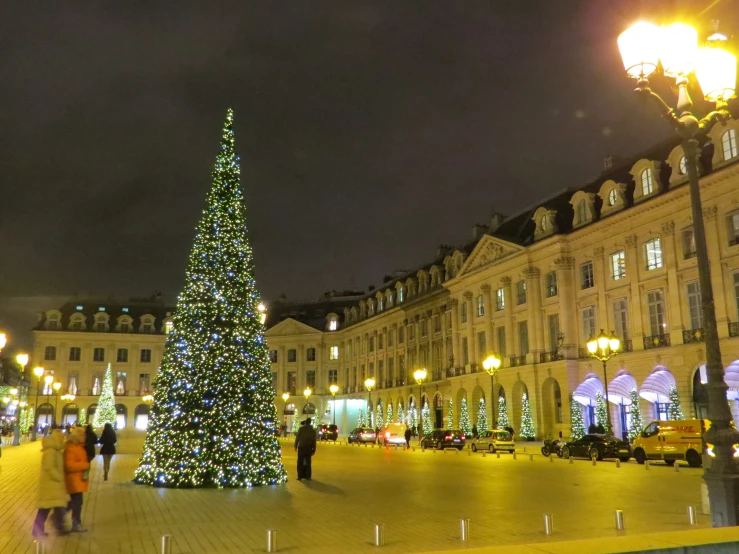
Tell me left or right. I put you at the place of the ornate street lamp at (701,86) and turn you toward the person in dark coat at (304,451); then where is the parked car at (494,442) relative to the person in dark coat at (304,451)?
right

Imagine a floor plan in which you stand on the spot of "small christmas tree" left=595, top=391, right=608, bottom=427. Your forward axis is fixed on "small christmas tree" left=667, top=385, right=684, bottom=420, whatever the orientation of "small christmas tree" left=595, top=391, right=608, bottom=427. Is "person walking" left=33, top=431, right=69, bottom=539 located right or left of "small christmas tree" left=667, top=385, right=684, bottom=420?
right

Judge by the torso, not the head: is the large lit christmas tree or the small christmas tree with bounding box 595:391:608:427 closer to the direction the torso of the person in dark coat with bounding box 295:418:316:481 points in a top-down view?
the small christmas tree

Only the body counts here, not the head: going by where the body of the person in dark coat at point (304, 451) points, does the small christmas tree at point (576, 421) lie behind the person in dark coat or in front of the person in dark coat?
in front

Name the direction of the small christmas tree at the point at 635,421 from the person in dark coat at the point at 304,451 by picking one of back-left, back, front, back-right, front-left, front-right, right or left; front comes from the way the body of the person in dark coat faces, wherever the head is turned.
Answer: front-right

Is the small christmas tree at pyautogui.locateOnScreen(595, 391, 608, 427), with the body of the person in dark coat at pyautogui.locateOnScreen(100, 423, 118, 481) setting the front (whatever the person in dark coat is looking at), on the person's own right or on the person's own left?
on the person's own right

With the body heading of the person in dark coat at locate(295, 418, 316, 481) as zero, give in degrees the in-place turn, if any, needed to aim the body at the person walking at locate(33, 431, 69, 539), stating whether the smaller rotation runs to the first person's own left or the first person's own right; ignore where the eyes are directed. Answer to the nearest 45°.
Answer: approximately 180°

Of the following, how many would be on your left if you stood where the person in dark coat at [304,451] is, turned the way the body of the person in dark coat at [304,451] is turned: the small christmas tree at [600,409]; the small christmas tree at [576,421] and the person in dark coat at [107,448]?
1

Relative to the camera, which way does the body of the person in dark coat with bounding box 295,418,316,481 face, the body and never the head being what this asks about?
away from the camera

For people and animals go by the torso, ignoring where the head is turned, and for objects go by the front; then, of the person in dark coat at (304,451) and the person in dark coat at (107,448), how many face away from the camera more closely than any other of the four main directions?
2

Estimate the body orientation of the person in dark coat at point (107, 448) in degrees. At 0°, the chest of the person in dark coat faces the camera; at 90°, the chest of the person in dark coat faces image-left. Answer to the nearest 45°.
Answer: approximately 180°
